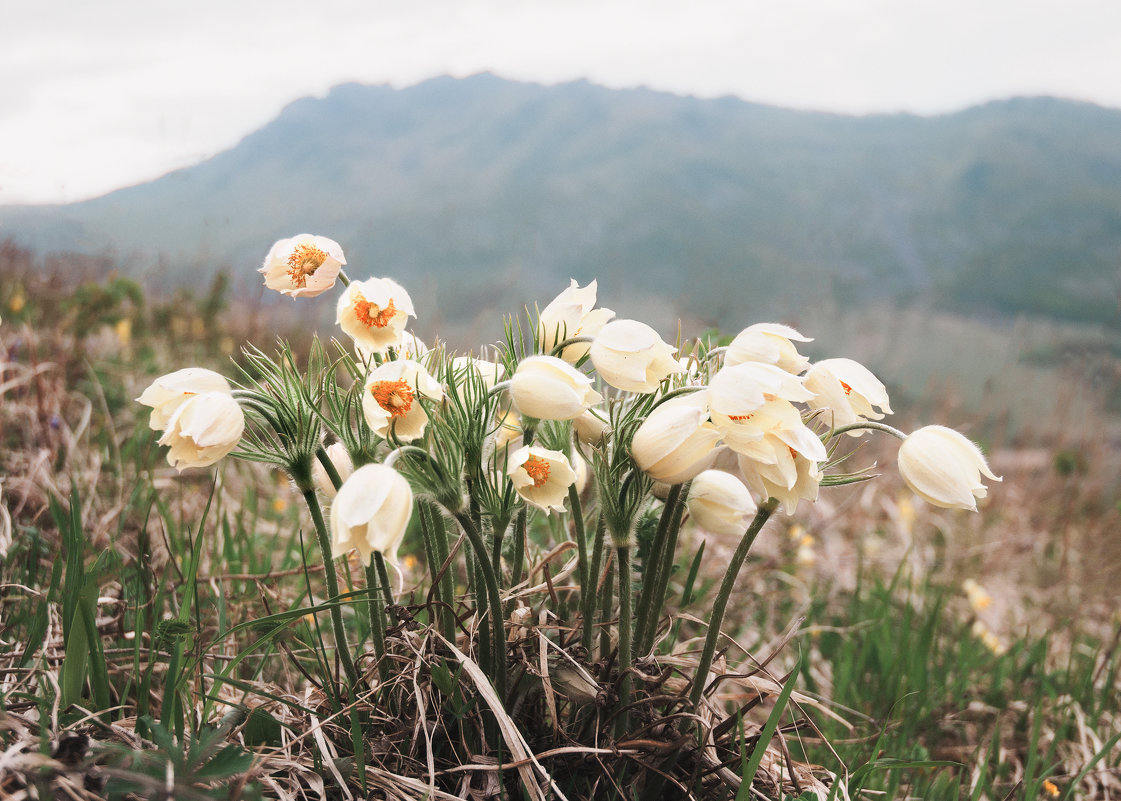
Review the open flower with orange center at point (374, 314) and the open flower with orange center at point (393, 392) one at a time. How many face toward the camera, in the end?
2

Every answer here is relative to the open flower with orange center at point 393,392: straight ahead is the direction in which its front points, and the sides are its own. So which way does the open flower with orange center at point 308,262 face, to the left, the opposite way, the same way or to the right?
the same way

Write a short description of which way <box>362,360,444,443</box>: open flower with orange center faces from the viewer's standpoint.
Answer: facing the viewer

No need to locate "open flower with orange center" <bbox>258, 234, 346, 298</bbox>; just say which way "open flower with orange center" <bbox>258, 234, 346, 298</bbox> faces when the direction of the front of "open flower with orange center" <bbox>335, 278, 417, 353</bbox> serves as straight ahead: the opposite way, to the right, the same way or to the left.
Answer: the same way

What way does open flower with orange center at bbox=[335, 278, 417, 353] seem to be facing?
toward the camera
